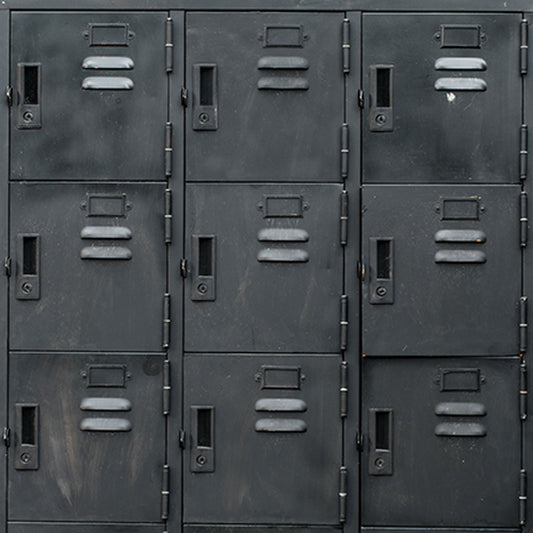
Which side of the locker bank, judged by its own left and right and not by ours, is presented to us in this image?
front
